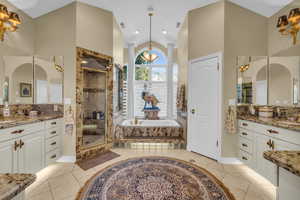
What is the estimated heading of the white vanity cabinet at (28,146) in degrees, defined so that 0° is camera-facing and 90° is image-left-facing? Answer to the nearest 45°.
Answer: approximately 315°

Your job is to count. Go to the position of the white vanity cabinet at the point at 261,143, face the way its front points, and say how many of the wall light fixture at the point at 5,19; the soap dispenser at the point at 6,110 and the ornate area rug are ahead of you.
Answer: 3

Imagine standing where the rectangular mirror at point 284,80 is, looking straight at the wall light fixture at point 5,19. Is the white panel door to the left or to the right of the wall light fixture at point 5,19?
right

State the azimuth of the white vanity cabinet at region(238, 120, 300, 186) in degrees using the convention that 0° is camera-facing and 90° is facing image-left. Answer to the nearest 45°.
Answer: approximately 45°

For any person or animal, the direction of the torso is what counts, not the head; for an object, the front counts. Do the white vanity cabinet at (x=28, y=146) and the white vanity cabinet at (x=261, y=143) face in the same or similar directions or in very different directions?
very different directions

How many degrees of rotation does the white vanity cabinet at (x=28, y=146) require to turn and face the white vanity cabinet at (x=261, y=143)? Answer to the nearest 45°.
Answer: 0° — it already faces it
